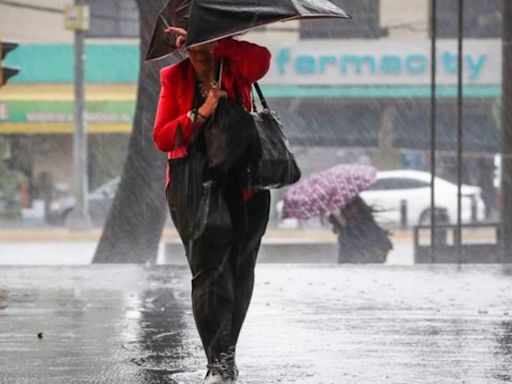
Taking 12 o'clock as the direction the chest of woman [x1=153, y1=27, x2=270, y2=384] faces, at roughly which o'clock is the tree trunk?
The tree trunk is roughly at 6 o'clock from the woman.

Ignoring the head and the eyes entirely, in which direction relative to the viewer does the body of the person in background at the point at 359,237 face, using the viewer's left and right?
facing to the left of the viewer

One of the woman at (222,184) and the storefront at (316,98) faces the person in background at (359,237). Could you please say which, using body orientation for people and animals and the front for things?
the storefront

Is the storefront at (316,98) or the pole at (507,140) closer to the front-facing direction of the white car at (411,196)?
the storefront

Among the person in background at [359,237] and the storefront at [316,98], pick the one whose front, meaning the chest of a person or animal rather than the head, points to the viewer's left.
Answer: the person in background

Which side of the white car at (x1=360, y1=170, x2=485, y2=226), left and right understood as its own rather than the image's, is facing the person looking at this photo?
left

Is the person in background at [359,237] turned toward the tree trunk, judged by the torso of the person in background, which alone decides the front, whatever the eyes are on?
yes

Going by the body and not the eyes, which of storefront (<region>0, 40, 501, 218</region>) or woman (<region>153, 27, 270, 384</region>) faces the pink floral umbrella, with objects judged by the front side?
the storefront

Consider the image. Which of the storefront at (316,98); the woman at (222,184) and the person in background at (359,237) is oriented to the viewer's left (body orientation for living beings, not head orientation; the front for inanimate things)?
the person in background

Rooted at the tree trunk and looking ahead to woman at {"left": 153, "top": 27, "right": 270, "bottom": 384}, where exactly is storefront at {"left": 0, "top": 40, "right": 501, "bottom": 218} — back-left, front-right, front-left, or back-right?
back-left

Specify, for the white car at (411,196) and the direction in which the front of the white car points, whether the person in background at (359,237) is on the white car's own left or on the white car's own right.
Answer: on the white car's own left

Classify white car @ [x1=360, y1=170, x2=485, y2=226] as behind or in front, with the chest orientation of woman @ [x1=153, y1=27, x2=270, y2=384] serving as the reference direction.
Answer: behind

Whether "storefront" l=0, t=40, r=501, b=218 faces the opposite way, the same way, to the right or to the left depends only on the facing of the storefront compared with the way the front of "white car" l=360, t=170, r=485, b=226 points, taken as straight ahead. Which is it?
to the left

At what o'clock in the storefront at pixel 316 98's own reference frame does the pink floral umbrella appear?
The pink floral umbrella is roughly at 12 o'clock from the storefront.
